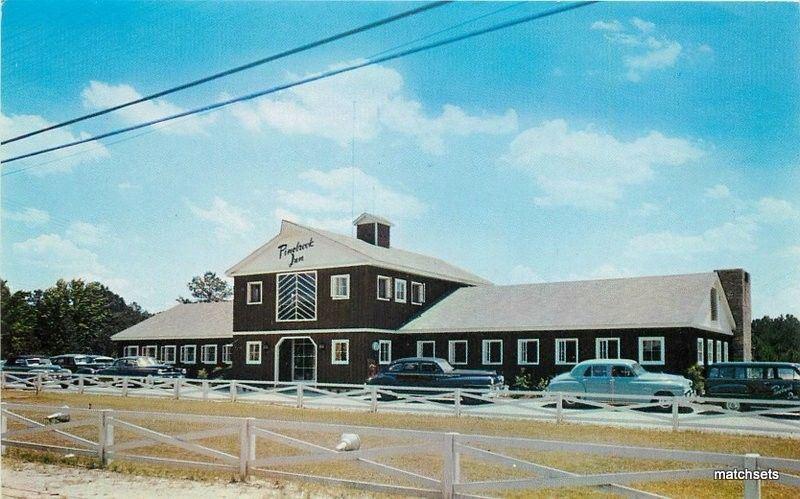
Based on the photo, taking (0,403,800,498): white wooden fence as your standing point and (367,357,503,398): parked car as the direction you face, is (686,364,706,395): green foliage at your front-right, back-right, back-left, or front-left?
front-right

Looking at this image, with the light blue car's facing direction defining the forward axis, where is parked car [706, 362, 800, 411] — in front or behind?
in front

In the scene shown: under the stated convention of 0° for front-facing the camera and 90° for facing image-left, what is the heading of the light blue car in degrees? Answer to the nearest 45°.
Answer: approximately 270°

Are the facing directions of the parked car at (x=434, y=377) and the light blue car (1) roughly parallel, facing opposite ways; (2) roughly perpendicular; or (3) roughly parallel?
roughly parallel

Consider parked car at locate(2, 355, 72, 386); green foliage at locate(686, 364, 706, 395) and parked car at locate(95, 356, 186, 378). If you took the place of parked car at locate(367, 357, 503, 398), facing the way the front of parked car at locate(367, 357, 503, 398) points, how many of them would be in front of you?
1

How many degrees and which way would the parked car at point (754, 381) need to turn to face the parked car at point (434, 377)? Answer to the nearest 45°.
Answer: approximately 180°

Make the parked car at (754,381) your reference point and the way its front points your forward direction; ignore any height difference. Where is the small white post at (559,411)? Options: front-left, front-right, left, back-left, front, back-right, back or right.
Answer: back-right

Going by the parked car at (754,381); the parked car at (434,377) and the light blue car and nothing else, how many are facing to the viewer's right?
3

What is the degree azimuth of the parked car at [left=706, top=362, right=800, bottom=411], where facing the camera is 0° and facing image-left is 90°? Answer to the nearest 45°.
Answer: approximately 270°

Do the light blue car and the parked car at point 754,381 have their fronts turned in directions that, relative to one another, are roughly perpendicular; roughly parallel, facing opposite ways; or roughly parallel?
roughly parallel

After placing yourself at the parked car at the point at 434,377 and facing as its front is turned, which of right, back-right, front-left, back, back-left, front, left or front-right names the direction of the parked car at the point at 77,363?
back-left

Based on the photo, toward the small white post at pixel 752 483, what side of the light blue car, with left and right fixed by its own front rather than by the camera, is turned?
right

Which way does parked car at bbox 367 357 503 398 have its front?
to the viewer's right

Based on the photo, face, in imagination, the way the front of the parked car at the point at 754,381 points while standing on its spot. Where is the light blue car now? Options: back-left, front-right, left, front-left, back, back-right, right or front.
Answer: back
